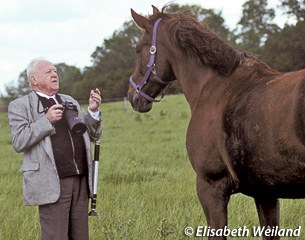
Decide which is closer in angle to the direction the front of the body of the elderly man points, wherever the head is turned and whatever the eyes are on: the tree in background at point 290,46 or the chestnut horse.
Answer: the chestnut horse

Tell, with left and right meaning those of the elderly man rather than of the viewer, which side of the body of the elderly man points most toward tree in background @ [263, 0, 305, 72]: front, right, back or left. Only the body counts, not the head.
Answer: left

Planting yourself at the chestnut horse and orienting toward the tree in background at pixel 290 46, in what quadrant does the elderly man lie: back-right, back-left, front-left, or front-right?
back-left

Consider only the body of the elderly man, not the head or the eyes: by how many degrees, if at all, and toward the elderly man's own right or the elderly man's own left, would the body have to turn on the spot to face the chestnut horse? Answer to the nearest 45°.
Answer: approximately 45° to the elderly man's own left

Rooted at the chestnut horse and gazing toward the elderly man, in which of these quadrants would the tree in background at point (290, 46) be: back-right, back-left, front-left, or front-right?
back-right

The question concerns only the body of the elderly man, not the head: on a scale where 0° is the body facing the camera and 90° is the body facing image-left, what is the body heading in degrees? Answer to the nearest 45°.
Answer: approximately 315°

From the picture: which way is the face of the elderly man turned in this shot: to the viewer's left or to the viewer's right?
to the viewer's right
